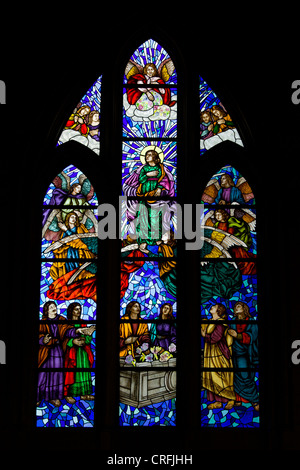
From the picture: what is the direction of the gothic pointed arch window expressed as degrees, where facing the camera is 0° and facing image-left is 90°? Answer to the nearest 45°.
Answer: approximately 0°
